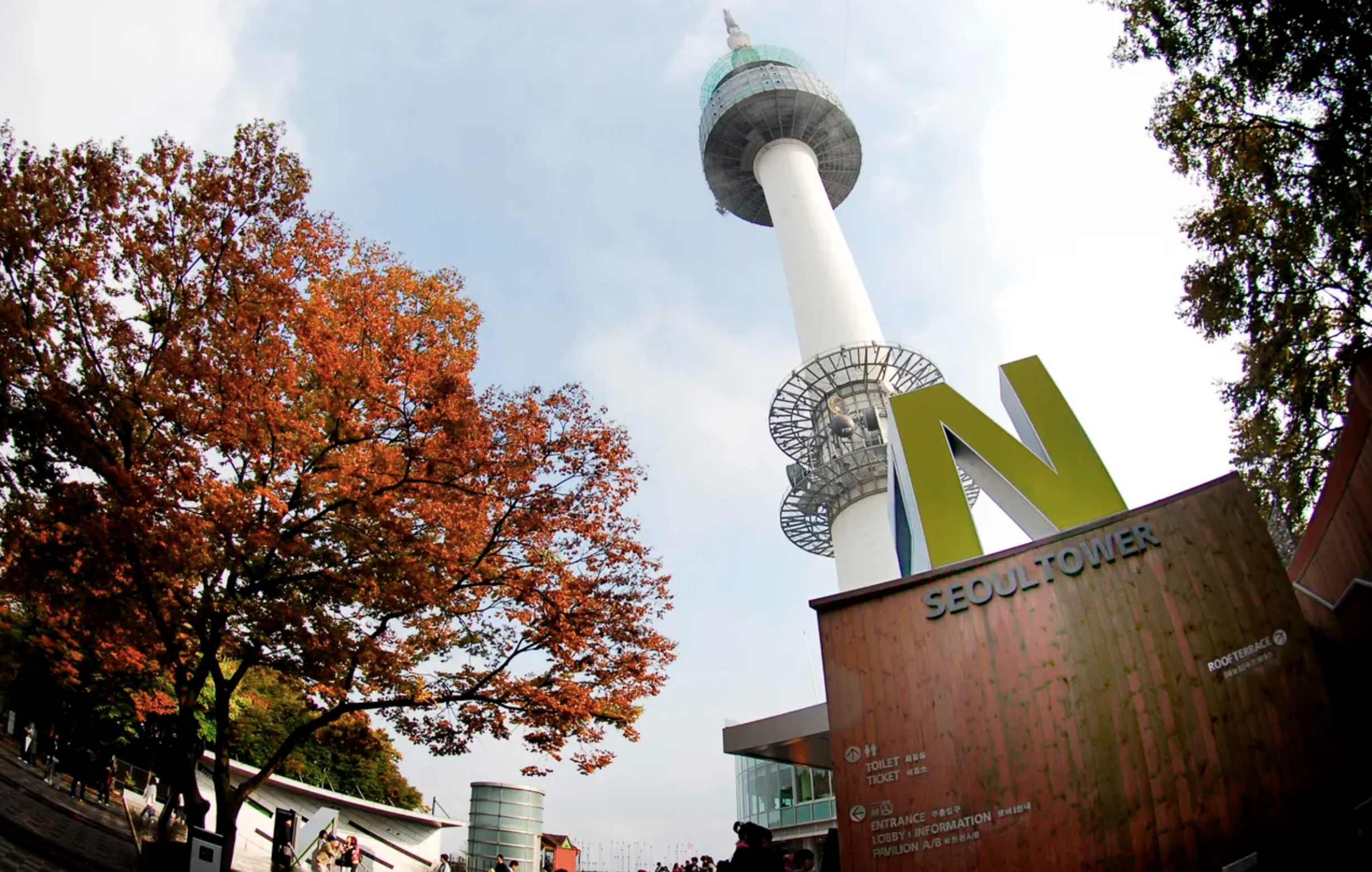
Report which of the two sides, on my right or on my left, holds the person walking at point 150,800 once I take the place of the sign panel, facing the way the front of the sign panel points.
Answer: on my right

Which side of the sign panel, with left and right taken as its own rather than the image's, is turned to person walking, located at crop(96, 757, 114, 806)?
right

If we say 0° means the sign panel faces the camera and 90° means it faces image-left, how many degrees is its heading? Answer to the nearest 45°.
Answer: approximately 0°

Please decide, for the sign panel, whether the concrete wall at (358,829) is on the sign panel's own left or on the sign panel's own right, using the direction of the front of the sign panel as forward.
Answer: on the sign panel's own right
